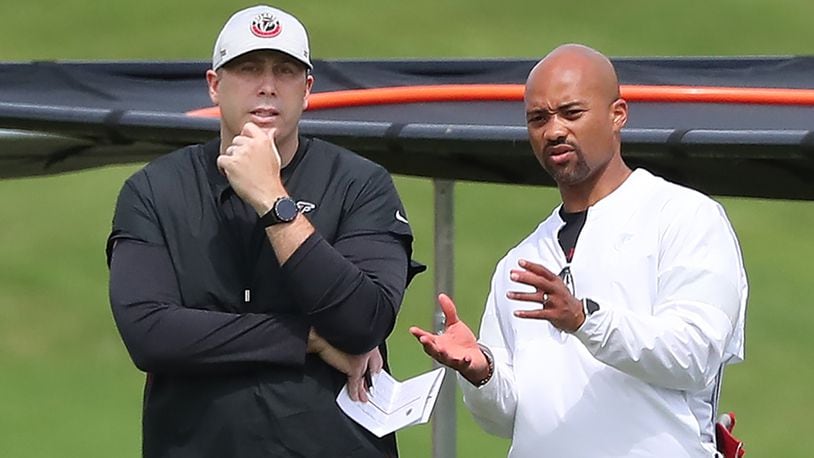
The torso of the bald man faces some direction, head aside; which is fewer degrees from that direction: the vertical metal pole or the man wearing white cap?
the man wearing white cap

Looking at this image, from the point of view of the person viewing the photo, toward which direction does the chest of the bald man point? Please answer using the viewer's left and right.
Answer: facing the viewer and to the left of the viewer

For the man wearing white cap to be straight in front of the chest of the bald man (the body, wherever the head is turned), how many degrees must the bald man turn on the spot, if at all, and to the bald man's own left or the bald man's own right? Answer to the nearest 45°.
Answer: approximately 45° to the bald man's own right

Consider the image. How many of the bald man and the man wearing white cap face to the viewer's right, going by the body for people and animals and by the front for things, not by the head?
0

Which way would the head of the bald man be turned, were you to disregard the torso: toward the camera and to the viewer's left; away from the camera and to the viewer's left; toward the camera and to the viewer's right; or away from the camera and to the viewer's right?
toward the camera and to the viewer's left

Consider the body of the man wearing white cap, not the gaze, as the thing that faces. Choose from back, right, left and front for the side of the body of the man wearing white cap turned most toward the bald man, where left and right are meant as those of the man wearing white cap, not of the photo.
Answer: left

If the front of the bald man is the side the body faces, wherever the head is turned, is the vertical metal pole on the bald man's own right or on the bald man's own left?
on the bald man's own right

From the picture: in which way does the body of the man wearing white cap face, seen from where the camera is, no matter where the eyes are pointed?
toward the camera
